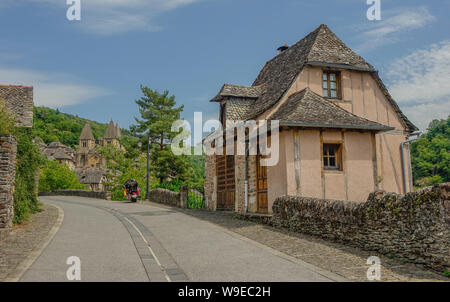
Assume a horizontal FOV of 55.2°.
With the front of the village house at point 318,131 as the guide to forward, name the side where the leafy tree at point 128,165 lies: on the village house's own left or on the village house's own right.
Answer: on the village house's own right

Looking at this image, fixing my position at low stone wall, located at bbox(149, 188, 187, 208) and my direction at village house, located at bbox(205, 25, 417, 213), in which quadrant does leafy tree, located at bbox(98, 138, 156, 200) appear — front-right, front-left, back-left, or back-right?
back-left

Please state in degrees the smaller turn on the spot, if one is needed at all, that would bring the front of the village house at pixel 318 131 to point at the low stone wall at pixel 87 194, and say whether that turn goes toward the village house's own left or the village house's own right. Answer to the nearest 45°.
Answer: approximately 90° to the village house's own right

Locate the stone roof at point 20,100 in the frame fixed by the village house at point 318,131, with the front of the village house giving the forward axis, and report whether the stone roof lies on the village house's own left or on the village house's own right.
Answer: on the village house's own right

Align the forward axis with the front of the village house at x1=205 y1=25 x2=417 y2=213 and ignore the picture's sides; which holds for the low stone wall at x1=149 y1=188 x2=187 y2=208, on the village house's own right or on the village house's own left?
on the village house's own right

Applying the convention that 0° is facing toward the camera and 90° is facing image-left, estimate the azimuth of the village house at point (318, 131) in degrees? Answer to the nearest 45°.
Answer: approximately 45°

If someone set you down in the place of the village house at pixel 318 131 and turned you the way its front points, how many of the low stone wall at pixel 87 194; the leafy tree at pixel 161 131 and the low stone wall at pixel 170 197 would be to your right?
3

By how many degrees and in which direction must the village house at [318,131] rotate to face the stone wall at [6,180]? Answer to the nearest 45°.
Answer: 0° — it already faces it

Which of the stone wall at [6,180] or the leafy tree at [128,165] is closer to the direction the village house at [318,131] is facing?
the stone wall
